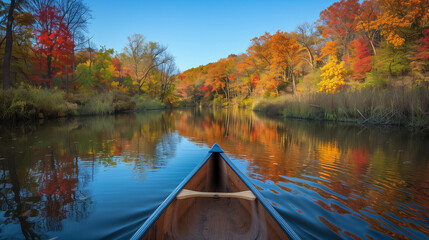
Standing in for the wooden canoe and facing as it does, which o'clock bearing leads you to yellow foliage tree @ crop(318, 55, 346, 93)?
The yellow foliage tree is roughly at 1 o'clock from the wooden canoe.

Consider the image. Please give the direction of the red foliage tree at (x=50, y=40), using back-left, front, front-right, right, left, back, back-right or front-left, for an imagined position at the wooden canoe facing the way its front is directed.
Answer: front-left

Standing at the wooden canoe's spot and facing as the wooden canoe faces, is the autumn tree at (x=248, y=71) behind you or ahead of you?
ahead

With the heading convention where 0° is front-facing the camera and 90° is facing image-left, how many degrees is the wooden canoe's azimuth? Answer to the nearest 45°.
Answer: approximately 180°

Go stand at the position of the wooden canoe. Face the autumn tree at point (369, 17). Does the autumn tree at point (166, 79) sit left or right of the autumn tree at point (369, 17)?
left

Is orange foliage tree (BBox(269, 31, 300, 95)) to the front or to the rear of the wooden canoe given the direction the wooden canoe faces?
to the front

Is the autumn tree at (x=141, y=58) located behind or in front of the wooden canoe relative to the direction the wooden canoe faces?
in front

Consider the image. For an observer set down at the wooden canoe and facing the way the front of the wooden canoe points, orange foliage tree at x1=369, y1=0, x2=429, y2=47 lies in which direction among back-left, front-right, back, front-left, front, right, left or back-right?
front-right

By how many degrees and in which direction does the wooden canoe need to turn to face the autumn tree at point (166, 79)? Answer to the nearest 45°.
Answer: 0° — it already faces it
